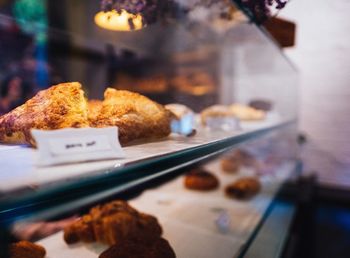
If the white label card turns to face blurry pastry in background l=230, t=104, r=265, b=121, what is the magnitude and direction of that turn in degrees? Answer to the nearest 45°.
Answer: approximately 135° to its left

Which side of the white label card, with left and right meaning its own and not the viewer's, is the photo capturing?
front

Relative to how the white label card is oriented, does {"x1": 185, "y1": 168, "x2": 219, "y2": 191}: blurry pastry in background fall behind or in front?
behind

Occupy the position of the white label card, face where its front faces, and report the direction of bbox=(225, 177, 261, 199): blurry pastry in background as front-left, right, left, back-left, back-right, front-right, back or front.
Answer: back-left

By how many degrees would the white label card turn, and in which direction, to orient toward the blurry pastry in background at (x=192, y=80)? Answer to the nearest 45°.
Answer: approximately 135° to its left
